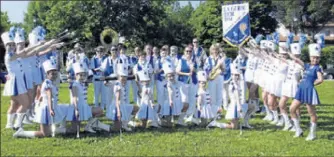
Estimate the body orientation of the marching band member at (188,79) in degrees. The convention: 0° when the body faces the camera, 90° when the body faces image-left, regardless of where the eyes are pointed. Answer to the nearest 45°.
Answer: approximately 0°

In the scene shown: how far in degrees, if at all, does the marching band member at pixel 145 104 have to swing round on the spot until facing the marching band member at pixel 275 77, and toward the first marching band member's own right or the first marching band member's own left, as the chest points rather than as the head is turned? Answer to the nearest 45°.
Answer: approximately 90° to the first marching band member's own left

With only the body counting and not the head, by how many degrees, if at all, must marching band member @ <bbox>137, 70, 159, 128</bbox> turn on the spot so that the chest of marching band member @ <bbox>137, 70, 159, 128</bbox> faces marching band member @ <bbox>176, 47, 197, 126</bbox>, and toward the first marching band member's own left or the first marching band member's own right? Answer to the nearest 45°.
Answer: approximately 135° to the first marching band member's own left

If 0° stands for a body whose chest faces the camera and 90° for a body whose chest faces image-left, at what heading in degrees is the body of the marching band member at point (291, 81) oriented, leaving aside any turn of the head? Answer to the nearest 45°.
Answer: approximately 45°

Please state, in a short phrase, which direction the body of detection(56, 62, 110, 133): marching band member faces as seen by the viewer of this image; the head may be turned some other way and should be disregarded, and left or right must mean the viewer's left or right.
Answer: facing the viewer and to the right of the viewer

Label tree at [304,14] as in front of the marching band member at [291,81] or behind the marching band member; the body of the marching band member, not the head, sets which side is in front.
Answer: behind

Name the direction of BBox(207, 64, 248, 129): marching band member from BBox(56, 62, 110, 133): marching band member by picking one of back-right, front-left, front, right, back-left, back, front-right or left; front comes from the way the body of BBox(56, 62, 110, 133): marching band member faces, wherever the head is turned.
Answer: front-left

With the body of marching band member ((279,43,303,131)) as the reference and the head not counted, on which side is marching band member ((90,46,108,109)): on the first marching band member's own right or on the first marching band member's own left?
on the first marching band member's own right

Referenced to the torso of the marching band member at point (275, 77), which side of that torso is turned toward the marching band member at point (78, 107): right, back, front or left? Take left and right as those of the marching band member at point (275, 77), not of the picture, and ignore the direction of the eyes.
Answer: front
